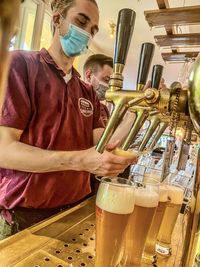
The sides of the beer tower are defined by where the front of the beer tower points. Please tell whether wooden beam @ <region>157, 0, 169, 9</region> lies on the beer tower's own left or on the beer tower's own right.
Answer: on the beer tower's own right

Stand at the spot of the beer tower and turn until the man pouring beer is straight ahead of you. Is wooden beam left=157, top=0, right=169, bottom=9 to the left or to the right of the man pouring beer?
right

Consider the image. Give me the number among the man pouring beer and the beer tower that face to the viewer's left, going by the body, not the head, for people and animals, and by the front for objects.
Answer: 1

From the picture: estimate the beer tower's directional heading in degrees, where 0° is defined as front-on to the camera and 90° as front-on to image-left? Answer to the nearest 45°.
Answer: approximately 90°
